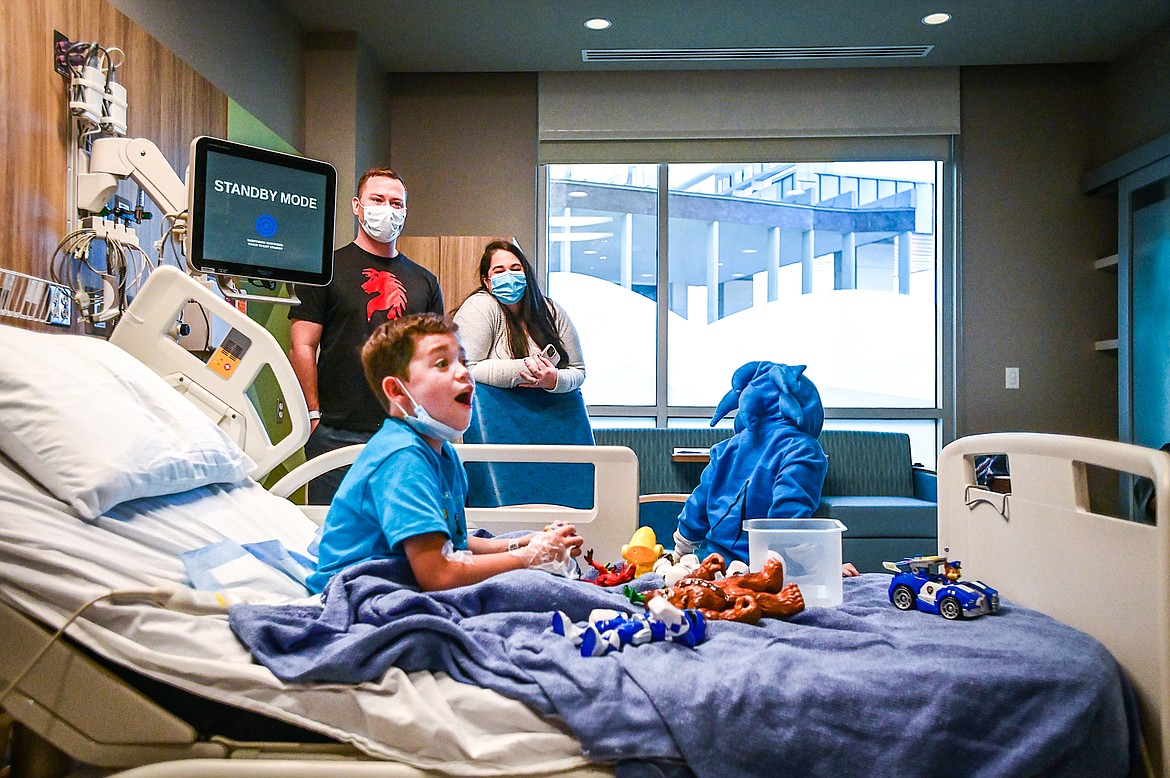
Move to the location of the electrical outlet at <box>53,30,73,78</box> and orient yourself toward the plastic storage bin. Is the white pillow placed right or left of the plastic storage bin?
right

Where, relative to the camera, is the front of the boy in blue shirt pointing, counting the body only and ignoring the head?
to the viewer's right

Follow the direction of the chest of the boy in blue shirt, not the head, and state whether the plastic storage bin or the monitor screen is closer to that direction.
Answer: the plastic storage bin

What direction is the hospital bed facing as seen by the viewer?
to the viewer's right
